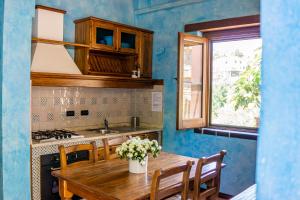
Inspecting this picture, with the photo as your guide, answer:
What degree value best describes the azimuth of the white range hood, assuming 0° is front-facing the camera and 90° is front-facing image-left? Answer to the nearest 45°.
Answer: approximately 315°

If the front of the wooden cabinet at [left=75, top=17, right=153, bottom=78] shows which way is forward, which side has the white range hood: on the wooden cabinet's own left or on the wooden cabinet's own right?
on the wooden cabinet's own right

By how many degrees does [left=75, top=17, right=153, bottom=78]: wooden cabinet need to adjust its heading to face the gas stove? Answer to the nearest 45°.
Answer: approximately 90° to its right

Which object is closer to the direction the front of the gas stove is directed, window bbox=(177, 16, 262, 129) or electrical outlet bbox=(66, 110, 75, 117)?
the window
